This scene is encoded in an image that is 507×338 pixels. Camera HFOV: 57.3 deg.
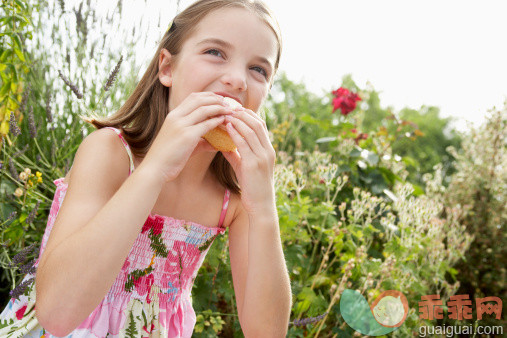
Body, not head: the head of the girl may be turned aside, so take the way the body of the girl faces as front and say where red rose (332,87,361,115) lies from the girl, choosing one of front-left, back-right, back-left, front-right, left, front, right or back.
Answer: left

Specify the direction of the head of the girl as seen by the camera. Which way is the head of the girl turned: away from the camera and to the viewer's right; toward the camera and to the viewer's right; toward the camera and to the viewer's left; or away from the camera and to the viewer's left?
toward the camera and to the viewer's right

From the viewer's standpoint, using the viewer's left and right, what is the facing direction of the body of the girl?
facing the viewer and to the right of the viewer

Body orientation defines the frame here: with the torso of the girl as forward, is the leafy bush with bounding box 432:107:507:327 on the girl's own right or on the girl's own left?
on the girl's own left
